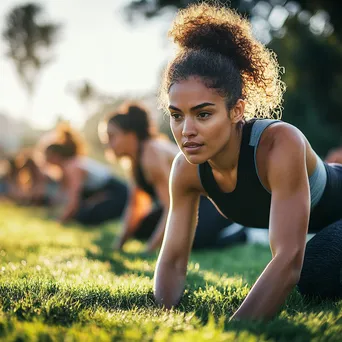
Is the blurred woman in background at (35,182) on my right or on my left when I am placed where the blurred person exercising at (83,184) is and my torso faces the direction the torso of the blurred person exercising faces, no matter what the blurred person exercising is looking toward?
on my right

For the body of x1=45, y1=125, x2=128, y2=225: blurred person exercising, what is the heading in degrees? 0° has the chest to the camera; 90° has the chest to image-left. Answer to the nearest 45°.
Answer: approximately 90°

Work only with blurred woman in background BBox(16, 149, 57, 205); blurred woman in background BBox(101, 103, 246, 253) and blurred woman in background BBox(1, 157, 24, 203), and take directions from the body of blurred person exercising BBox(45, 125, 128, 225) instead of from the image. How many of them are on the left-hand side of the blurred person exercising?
1

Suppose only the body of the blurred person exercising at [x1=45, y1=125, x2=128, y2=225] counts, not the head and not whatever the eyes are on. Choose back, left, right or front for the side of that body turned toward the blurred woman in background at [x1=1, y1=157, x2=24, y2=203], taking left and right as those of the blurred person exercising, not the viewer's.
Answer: right

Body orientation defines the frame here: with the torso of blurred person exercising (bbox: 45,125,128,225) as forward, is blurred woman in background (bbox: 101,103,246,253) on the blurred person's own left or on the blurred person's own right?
on the blurred person's own left

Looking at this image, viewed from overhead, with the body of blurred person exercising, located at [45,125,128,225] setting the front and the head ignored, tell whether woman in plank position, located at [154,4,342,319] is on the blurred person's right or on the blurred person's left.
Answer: on the blurred person's left

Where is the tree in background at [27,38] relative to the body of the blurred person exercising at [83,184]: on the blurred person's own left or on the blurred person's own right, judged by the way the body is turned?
on the blurred person's own right
